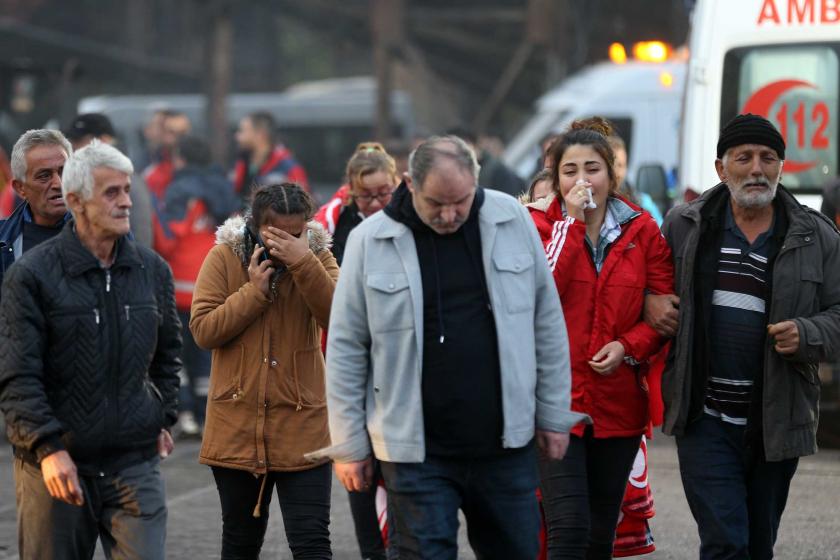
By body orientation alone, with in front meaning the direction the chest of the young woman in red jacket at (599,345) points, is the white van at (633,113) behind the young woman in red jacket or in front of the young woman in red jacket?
behind

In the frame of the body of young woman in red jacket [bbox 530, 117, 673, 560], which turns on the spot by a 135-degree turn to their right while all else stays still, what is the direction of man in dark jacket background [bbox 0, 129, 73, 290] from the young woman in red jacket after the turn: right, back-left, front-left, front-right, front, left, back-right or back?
front-left

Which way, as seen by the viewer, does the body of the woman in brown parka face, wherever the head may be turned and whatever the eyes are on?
toward the camera

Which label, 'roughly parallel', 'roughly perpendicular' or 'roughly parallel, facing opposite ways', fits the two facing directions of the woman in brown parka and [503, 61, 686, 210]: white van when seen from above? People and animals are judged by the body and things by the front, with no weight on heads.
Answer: roughly perpendicular

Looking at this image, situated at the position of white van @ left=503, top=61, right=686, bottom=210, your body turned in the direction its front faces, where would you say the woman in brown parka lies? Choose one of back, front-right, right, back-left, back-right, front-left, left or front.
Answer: left

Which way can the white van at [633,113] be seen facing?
to the viewer's left

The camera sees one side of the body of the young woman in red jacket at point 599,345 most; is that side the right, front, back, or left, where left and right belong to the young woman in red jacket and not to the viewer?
front

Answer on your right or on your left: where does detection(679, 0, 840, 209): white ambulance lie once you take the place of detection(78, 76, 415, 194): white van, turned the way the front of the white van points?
on your left

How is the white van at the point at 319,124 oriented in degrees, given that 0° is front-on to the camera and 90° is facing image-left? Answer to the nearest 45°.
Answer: approximately 90°

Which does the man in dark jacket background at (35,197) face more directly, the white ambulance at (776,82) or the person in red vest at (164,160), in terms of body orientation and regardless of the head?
the white ambulance

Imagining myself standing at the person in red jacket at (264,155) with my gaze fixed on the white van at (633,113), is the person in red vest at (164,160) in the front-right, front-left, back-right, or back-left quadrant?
back-left

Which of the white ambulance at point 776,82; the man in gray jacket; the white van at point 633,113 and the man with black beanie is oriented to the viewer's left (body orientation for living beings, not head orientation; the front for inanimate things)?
the white van

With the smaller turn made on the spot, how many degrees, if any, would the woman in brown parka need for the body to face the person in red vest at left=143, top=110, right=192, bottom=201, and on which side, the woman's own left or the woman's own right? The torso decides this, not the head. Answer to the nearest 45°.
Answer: approximately 180°

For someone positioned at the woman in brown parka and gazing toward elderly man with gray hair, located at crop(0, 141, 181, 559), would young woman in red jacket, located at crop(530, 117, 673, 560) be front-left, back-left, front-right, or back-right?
back-left

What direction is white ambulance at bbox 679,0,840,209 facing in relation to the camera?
away from the camera
